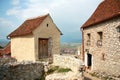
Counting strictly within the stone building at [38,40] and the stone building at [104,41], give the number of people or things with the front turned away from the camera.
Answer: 0

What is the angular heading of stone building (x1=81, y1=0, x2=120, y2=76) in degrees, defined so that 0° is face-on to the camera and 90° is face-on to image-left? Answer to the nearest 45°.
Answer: approximately 45°

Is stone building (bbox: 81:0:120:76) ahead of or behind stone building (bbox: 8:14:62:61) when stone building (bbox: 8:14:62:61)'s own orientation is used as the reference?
ahead

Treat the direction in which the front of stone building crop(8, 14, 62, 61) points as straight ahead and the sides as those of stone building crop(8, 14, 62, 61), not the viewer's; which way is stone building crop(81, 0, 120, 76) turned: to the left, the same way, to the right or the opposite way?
to the right

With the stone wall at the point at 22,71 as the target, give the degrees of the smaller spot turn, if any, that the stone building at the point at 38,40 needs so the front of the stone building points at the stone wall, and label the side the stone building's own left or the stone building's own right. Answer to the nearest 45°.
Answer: approximately 45° to the stone building's own right

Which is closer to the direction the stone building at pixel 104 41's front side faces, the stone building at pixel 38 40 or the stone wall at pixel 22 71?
the stone wall

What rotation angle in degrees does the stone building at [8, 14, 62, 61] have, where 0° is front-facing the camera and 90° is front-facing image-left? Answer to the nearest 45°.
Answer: approximately 315°

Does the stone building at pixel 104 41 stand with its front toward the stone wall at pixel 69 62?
yes

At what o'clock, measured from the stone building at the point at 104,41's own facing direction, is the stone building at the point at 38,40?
the stone building at the point at 38,40 is roughly at 2 o'clock from the stone building at the point at 104,41.

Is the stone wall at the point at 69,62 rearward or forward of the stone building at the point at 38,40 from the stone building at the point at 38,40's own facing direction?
forward
